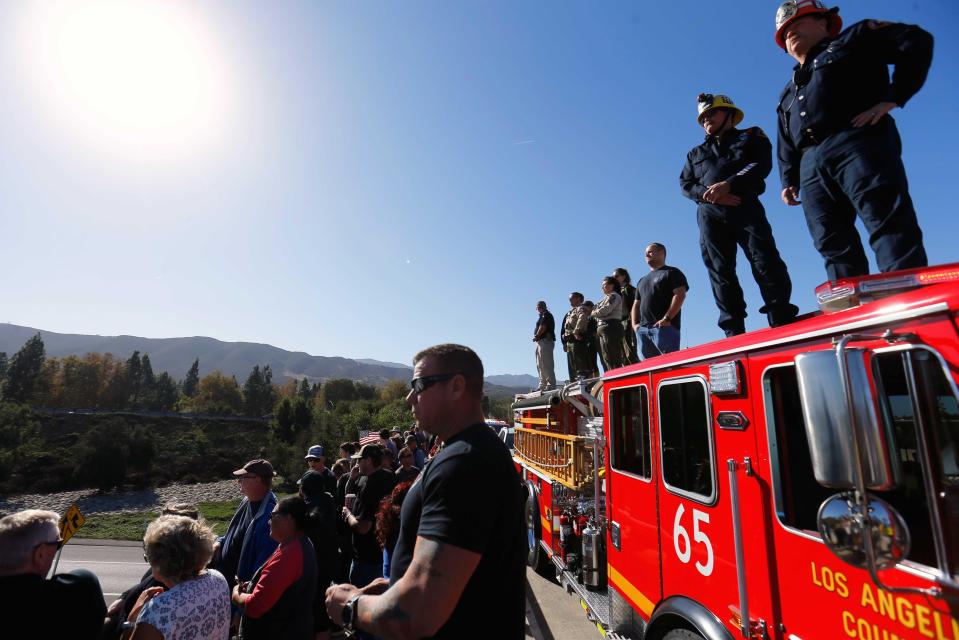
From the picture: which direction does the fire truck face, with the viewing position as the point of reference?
facing the viewer and to the right of the viewer

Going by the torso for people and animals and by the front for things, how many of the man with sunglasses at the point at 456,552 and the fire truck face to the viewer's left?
1

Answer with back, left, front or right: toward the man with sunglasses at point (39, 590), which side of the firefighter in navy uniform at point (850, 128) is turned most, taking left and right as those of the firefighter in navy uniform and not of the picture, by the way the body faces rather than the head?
front

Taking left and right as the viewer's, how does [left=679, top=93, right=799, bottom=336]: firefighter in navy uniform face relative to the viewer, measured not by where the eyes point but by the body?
facing the viewer and to the left of the viewer

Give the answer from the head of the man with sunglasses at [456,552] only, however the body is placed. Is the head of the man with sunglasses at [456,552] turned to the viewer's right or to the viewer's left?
to the viewer's left

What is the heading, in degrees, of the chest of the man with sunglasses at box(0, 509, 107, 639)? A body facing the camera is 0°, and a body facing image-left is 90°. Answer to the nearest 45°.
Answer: approximately 225°

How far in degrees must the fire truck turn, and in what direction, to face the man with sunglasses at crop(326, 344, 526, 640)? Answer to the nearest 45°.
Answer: approximately 90° to its right

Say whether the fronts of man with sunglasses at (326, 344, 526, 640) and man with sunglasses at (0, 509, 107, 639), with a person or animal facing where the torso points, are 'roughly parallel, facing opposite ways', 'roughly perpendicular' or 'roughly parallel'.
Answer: roughly perpendicular

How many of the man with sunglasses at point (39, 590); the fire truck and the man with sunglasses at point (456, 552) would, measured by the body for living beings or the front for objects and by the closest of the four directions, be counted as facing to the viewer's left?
1

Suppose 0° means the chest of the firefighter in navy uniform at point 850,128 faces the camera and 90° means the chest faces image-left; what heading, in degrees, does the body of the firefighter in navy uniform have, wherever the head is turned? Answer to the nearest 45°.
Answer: approximately 45°

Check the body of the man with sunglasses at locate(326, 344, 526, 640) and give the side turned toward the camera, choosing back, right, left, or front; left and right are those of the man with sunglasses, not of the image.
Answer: left

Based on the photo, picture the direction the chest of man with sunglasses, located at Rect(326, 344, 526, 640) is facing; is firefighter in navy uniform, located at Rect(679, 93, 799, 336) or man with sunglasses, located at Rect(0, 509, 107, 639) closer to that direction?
the man with sunglasses

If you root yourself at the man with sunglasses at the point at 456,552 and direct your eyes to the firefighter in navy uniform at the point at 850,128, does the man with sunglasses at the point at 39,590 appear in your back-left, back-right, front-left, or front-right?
back-left

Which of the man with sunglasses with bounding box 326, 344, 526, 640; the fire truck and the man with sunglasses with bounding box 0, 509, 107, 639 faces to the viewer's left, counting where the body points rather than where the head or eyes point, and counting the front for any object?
the man with sunglasses with bounding box 326, 344, 526, 640

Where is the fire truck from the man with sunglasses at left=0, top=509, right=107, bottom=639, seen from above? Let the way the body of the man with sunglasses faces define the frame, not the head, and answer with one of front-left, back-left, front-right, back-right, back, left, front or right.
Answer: right

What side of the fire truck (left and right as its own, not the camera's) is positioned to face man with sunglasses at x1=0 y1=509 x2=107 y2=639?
right

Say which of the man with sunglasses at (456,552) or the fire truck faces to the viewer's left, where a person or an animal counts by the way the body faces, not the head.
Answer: the man with sunglasses

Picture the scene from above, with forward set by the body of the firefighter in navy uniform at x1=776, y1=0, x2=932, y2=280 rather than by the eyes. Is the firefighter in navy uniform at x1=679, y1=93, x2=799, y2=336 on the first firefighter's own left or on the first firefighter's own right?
on the first firefighter's own right
